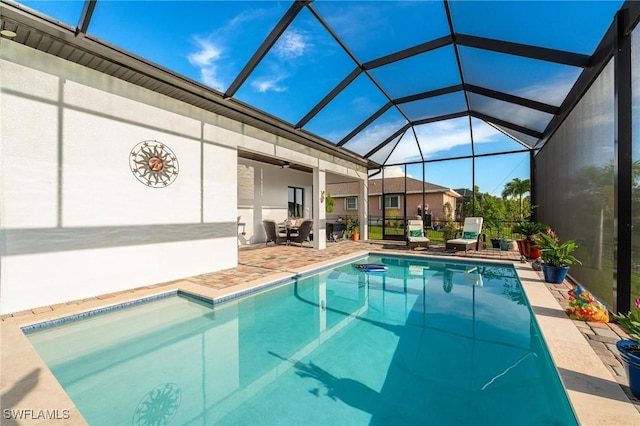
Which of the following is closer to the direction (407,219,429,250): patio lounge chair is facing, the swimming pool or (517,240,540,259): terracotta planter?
the swimming pool

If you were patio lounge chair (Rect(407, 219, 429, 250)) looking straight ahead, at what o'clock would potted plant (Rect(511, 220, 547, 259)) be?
The potted plant is roughly at 10 o'clock from the patio lounge chair.

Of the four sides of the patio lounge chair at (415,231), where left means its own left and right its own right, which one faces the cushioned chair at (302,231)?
right

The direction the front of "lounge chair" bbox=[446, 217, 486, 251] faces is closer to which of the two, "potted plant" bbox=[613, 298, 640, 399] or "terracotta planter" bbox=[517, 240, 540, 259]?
the potted plant

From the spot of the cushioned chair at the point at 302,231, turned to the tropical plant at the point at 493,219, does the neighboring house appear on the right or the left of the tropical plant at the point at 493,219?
left

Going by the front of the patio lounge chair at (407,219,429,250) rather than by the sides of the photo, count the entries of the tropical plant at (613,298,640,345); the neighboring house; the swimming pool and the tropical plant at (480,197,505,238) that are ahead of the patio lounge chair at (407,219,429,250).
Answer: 2

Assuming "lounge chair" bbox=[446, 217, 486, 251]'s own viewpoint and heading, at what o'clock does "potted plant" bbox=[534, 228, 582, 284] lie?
The potted plant is roughly at 10 o'clock from the lounge chair.

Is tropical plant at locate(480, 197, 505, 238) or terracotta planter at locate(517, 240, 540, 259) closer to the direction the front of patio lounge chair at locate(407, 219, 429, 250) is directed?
the terracotta planter

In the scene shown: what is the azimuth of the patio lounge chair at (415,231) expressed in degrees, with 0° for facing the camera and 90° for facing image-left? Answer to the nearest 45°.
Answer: approximately 0°

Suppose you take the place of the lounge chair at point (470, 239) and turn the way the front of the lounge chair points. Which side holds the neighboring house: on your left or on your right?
on your right
